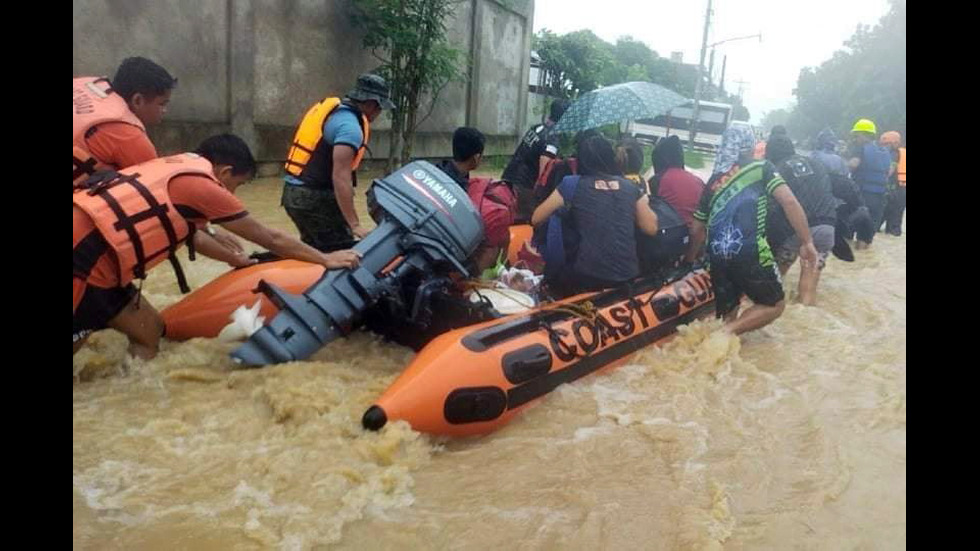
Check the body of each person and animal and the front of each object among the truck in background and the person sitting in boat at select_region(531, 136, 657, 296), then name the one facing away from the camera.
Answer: the person sitting in boat

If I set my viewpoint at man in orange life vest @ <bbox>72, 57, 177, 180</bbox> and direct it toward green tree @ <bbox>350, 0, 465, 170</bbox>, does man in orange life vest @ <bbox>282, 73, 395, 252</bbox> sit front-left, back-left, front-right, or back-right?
front-right

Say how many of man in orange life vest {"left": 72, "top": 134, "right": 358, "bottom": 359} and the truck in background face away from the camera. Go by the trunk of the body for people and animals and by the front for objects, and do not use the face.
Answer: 0

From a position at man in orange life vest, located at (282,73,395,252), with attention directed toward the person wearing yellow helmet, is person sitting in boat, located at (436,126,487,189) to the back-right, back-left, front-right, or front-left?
front-right

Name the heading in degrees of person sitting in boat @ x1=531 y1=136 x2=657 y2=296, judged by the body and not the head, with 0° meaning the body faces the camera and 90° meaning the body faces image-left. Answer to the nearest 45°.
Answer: approximately 180°

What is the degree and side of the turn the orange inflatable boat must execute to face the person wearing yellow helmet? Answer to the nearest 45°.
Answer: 0° — it already faces them

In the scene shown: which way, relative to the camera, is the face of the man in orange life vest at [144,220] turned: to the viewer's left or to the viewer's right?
to the viewer's right

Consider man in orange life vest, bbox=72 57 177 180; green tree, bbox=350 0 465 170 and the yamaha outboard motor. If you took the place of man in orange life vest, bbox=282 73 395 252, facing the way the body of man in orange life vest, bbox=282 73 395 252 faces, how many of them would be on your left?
1

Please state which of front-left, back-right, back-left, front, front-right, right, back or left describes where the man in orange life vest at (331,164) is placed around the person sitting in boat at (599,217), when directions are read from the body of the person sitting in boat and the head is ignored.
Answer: left

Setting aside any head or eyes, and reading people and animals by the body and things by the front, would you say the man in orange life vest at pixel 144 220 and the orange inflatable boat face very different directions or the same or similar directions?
same or similar directions

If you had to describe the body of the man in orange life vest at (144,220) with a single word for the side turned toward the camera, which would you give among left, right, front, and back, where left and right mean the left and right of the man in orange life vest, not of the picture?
right

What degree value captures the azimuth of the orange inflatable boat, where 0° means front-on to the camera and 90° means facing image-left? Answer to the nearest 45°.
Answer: approximately 225°
